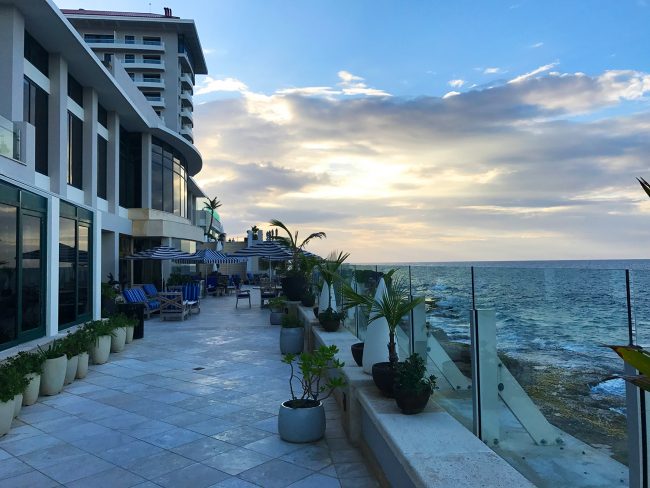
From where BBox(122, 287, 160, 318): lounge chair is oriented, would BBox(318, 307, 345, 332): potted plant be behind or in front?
in front

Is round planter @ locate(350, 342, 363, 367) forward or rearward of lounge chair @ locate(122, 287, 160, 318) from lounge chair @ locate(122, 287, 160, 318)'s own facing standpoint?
forward

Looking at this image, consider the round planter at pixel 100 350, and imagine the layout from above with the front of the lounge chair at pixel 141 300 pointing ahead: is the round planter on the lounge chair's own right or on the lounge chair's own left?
on the lounge chair's own right

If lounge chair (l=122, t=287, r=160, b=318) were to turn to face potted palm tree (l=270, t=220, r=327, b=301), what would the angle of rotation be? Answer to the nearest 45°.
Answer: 0° — it already faces it

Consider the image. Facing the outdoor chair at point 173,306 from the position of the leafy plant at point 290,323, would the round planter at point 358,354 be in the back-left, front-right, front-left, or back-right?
back-left

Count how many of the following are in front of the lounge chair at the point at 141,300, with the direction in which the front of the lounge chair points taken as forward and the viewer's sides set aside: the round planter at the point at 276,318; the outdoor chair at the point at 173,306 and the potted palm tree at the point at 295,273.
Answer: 3

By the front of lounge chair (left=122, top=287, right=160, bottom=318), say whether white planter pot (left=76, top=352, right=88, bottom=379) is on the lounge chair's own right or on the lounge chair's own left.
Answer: on the lounge chair's own right

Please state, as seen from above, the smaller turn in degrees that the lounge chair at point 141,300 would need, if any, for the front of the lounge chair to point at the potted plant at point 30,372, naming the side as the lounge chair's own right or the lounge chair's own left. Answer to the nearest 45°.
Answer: approximately 45° to the lounge chair's own right

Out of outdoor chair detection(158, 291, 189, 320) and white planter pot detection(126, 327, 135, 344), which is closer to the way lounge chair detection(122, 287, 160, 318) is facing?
the outdoor chair

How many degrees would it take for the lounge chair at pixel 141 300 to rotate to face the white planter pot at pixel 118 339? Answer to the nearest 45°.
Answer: approximately 45° to its right

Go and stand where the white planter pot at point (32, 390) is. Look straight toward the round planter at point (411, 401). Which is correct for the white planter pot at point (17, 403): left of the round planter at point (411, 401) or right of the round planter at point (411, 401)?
right

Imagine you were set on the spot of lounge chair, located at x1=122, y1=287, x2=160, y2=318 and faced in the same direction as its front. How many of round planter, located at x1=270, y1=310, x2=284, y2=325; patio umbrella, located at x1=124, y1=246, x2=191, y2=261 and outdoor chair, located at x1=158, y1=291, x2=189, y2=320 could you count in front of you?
2

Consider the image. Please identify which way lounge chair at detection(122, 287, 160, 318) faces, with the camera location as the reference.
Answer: facing the viewer and to the right of the viewer
